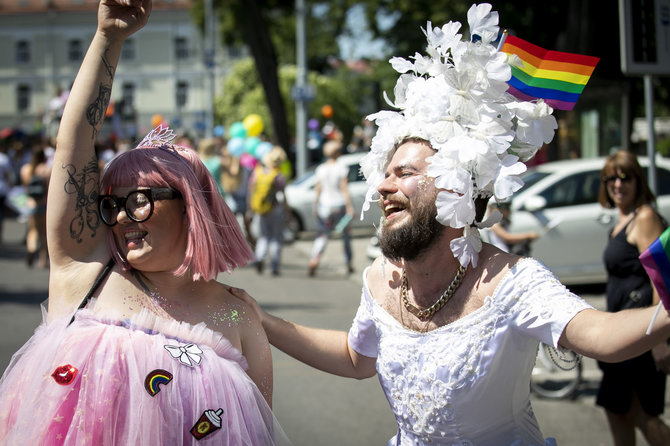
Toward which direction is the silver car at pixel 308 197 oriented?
to the viewer's left

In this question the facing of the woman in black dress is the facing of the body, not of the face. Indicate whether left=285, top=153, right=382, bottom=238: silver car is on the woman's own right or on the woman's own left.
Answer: on the woman's own right

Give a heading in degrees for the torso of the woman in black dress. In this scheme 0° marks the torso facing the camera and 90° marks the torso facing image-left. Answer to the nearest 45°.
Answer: approximately 45°

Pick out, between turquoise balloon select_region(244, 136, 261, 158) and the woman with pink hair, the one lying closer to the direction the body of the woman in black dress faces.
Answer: the woman with pink hair
